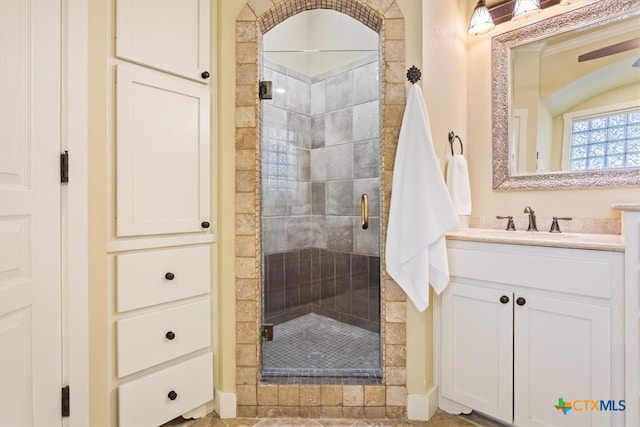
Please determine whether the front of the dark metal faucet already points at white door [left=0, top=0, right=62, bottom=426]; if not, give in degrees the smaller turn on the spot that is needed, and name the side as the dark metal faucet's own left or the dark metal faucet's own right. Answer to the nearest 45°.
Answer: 0° — it already faces it

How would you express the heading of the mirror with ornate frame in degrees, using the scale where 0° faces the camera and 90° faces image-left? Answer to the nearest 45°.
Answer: approximately 45°

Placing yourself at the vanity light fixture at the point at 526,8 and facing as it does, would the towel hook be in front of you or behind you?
in front
